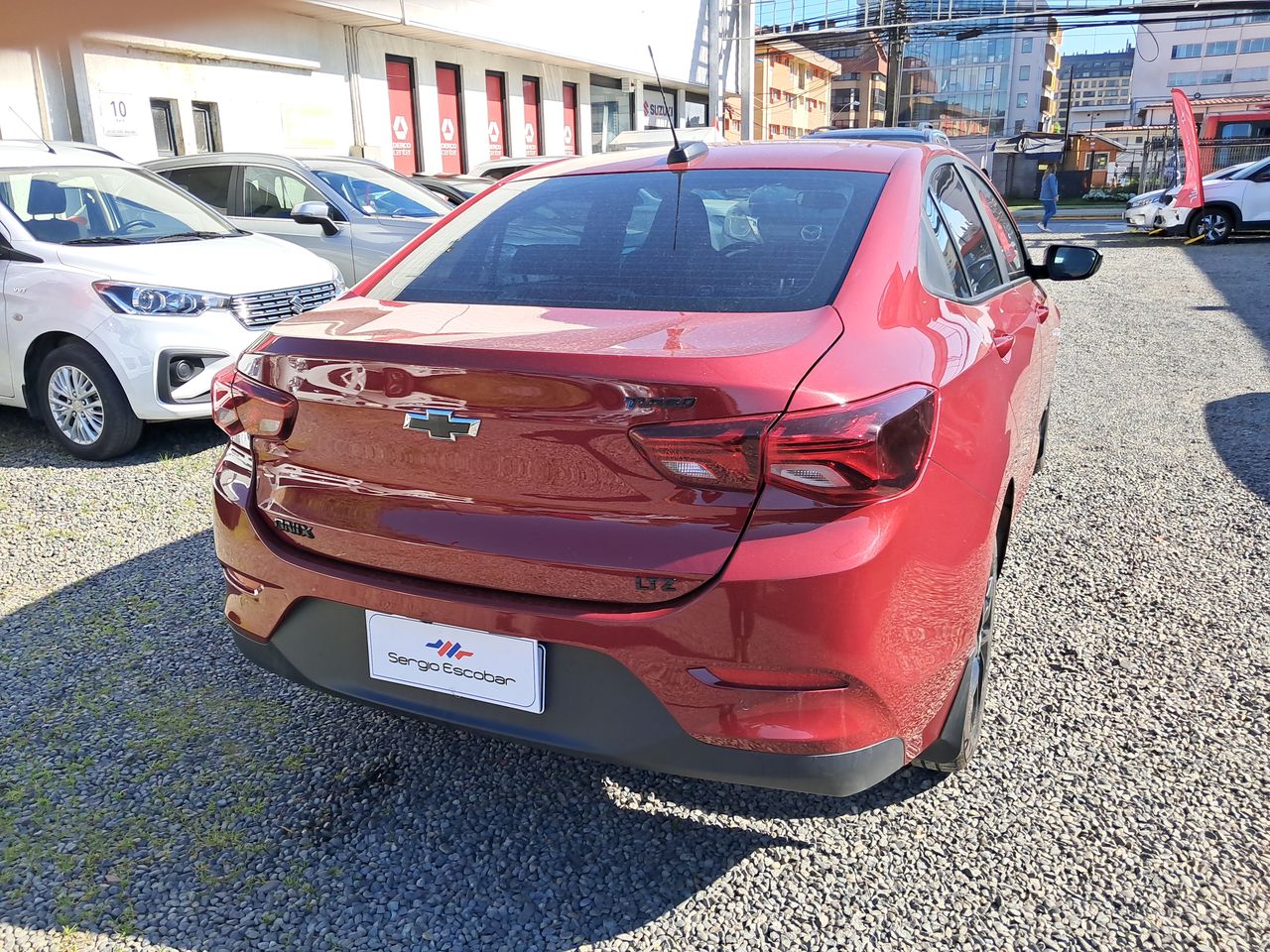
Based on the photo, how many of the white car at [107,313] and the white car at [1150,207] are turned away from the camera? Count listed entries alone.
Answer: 0

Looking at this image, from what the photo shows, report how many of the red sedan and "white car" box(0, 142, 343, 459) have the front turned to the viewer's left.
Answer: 0

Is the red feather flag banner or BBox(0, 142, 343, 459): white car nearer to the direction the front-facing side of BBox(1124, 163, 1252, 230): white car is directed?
the white car

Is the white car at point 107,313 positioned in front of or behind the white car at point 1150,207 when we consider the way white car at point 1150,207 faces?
in front

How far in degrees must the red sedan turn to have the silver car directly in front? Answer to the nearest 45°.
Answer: approximately 90° to its left

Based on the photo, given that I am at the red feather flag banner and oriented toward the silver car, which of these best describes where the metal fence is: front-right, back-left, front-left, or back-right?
back-right

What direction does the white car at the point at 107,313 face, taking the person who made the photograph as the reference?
facing the viewer and to the right of the viewer

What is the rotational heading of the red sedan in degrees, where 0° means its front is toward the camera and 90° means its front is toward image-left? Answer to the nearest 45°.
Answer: approximately 225°

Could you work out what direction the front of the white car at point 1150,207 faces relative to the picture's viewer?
facing the viewer and to the left of the viewer

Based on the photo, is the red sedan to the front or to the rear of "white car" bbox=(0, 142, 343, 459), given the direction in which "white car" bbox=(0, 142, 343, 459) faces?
to the front

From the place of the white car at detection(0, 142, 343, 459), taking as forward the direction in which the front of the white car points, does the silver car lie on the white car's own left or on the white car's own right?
on the white car's own left

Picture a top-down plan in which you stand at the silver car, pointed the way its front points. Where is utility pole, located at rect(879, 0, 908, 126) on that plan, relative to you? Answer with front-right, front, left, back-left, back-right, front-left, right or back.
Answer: left

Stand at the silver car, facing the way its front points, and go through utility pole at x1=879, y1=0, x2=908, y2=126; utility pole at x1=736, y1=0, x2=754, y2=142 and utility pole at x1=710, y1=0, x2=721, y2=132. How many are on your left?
3

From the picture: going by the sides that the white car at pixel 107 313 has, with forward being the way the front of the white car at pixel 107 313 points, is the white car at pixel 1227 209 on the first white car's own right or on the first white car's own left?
on the first white car's own left

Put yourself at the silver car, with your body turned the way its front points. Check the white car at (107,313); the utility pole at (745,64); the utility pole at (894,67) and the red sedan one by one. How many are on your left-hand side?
2

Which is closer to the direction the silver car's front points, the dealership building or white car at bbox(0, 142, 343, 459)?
the white car
